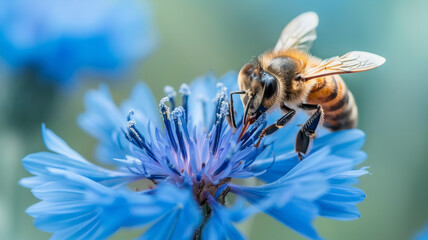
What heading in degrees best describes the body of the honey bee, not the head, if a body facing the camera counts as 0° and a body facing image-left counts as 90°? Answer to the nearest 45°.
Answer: approximately 45°

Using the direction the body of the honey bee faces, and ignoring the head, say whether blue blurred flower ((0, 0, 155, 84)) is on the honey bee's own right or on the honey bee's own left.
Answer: on the honey bee's own right
